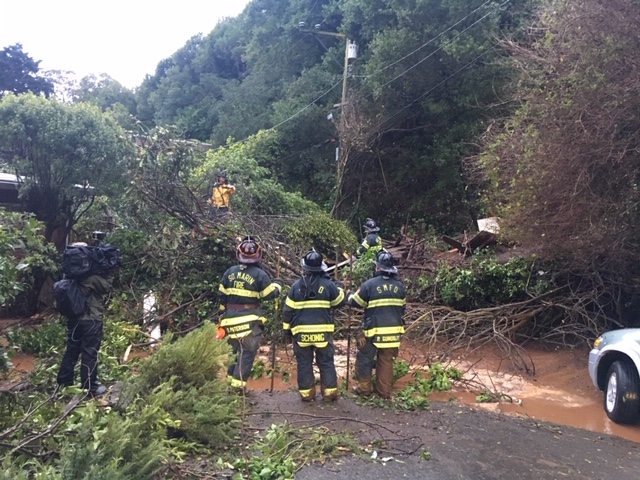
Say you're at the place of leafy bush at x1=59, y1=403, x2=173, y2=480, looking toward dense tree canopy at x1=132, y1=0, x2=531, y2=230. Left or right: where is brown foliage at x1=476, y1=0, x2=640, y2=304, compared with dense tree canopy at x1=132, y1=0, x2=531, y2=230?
right

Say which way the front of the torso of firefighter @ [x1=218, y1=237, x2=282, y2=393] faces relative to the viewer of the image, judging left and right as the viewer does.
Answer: facing away from the viewer

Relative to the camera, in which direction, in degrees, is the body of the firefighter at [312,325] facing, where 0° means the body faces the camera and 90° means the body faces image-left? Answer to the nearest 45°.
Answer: approximately 180°

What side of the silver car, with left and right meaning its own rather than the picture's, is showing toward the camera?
left

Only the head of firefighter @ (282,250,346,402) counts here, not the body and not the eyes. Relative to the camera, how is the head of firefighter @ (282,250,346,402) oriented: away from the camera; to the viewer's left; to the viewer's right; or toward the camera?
away from the camera

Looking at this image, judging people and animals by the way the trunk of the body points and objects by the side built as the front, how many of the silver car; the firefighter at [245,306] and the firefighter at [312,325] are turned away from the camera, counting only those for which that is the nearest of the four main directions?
2

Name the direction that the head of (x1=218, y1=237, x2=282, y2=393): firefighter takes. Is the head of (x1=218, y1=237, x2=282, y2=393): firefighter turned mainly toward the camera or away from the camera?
away from the camera

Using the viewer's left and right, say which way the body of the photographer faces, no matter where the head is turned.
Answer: facing away from the viewer and to the right of the viewer

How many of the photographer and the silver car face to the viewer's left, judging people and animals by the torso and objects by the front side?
1
